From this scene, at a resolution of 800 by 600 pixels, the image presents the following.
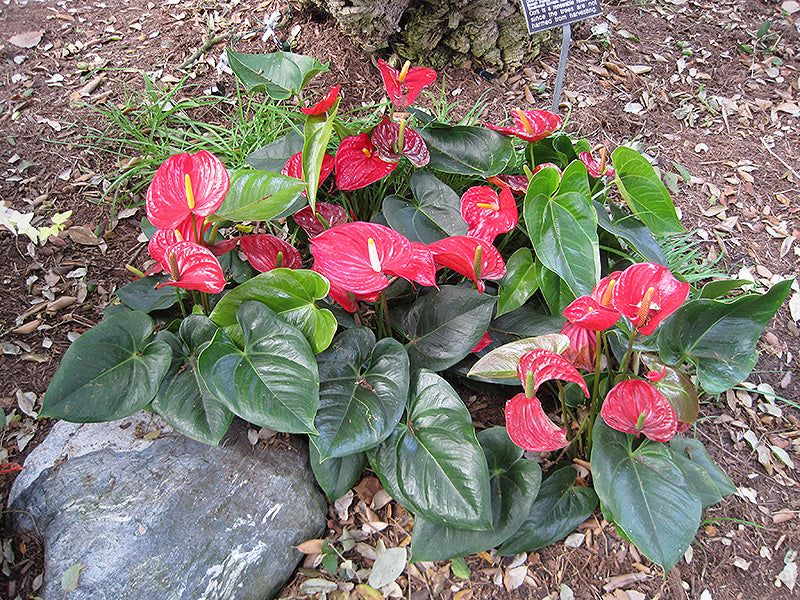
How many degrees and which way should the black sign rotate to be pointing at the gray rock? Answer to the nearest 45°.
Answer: approximately 45° to its right

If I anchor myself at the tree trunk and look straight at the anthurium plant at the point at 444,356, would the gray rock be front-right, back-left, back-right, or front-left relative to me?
front-right

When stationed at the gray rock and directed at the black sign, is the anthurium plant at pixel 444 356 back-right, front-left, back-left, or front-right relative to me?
front-right

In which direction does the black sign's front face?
toward the camera

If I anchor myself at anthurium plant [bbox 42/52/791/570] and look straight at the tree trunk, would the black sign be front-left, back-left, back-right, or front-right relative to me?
front-right

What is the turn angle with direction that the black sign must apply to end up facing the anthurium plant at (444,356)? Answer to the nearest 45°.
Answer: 0° — it already faces it

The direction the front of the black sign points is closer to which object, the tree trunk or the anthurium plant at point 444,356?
the anthurium plant

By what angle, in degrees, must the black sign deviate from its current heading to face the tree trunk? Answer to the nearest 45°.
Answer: approximately 135° to its right

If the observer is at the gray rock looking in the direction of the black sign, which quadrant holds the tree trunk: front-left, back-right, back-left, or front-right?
front-left

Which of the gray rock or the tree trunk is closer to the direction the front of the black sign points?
the gray rock
